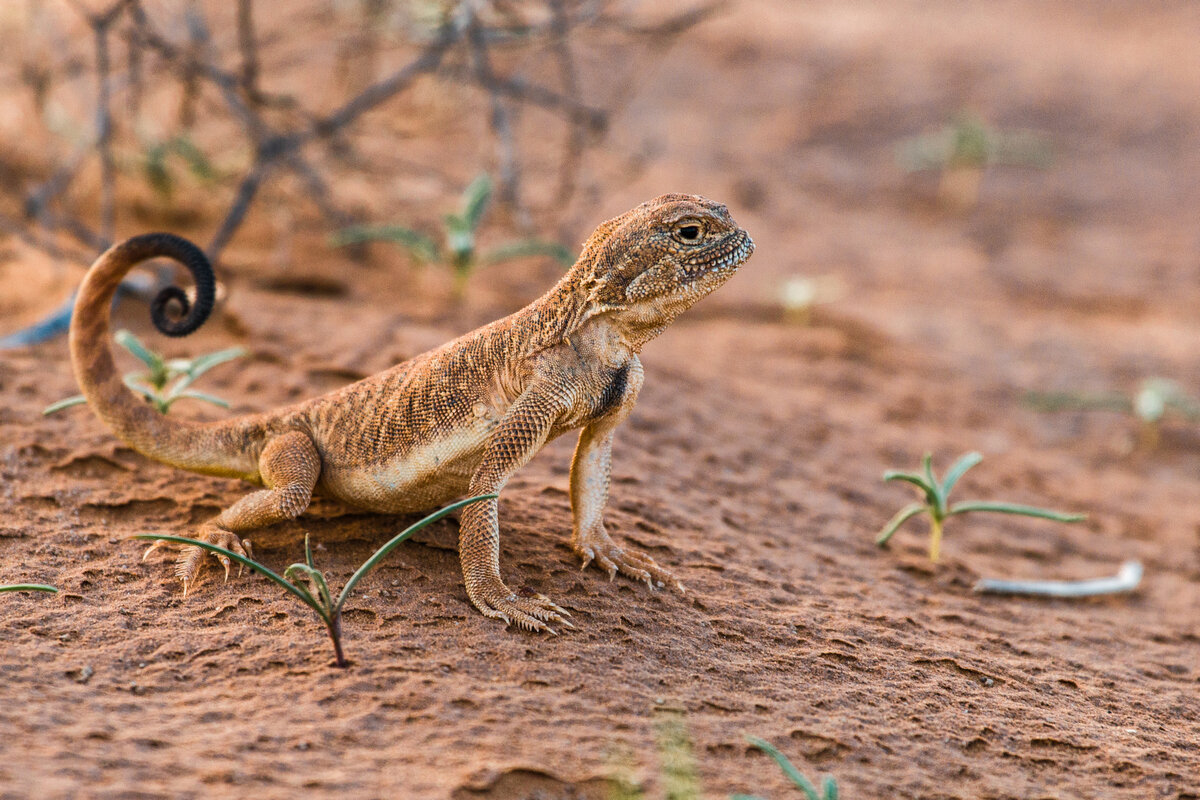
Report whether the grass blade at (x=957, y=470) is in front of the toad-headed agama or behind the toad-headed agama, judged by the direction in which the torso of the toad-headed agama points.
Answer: in front

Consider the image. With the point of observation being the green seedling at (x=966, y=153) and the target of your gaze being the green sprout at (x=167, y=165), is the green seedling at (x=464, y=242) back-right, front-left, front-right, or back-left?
front-left

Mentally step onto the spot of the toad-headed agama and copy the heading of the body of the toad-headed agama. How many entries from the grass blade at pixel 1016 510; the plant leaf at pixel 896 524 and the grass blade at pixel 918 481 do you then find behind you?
0

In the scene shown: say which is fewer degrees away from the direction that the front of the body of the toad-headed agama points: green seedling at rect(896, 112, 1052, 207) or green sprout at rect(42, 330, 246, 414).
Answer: the green seedling

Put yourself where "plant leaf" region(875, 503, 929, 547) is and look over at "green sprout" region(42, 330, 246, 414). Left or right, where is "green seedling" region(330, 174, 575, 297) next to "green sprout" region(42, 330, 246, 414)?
right

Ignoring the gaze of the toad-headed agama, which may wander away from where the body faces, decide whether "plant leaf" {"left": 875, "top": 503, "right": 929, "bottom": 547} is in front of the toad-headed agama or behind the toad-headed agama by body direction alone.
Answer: in front

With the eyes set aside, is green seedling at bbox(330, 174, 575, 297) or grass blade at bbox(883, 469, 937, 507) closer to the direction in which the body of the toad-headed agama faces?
the grass blade

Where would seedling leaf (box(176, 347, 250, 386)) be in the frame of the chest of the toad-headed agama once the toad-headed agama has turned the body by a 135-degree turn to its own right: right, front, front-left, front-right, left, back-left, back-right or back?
right

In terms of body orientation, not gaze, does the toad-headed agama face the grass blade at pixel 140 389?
no

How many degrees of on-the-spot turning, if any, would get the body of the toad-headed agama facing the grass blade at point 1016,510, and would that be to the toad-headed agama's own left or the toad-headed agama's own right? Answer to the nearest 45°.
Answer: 0° — it already faces it

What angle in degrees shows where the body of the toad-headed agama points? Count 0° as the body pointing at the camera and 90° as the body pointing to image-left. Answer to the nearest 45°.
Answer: approximately 270°

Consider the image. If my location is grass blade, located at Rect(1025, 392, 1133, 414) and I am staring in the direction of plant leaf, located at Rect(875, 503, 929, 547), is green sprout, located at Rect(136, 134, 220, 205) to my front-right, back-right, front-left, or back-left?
front-right

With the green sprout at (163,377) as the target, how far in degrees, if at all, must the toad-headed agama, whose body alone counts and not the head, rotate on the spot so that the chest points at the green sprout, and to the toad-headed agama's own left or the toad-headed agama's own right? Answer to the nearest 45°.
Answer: approximately 135° to the toad-headed agama's own left

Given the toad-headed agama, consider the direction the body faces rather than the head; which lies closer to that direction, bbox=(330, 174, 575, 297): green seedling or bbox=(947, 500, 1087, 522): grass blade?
the grass blade

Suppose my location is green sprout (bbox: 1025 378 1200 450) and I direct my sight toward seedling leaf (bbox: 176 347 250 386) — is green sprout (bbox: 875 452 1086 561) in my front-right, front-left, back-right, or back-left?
front-left

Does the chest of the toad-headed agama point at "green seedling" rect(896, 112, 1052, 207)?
no

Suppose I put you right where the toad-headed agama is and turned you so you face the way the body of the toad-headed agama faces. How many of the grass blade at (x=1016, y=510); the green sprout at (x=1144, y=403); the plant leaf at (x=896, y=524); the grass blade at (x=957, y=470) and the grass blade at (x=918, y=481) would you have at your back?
0
